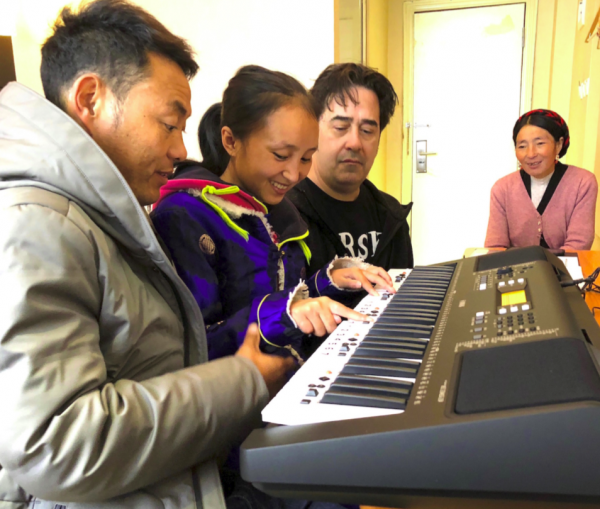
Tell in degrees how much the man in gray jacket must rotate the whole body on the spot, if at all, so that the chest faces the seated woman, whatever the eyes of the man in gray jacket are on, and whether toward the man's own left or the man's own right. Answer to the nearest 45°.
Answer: approximately 45° to the man's own left

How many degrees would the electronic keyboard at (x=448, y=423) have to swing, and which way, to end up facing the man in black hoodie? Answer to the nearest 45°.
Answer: approximately 90° to its right

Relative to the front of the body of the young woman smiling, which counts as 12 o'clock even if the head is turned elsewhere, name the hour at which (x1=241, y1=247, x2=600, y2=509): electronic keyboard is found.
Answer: The electronic keyboard is roughly at 1 o'clock from the young woman smiling.

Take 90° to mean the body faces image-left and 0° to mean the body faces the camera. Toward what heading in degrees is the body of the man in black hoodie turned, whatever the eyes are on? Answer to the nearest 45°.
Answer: approximately 315°

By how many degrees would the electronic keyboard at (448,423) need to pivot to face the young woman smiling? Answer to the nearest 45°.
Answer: approximately 45° to its right

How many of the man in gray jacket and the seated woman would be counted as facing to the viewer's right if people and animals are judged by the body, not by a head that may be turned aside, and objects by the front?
1

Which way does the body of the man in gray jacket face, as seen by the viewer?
to the viewer's right

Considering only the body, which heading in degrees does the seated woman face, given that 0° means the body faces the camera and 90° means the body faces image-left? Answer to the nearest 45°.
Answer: approximately 0°

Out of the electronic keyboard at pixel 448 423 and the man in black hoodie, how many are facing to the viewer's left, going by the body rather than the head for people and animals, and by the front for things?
1

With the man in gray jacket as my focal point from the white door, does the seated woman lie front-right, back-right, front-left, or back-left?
front-left

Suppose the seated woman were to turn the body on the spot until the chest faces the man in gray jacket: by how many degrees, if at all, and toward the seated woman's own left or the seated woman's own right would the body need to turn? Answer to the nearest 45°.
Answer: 0° — they already face them

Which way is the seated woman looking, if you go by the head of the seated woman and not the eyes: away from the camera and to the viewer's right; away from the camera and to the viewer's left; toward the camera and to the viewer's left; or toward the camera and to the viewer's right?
toward the camera and to the viewer's left

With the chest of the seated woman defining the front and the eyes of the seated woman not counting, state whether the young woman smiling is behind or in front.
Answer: in front

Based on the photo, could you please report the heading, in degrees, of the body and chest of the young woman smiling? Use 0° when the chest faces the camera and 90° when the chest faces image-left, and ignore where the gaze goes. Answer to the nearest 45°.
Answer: approximately 315°
